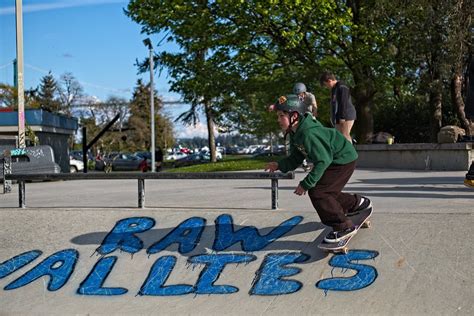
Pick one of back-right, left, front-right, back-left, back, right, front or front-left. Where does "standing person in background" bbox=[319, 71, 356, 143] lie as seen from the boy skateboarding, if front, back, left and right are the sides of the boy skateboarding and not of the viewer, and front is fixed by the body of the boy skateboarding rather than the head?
right

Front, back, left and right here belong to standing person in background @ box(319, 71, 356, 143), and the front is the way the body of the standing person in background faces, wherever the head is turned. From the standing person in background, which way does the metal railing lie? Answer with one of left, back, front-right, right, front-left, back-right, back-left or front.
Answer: front-left

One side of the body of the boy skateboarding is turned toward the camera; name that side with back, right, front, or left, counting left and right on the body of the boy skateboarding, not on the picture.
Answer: left

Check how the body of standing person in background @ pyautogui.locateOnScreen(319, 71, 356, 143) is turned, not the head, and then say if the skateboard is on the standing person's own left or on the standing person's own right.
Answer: on the standing person's own left

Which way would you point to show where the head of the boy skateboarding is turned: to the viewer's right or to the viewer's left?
to the viewer's left

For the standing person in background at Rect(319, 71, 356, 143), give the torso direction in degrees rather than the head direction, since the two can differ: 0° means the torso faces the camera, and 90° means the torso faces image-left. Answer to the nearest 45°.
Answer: approximately 90°

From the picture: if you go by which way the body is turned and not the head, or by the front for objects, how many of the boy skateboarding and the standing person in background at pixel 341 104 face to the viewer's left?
2
